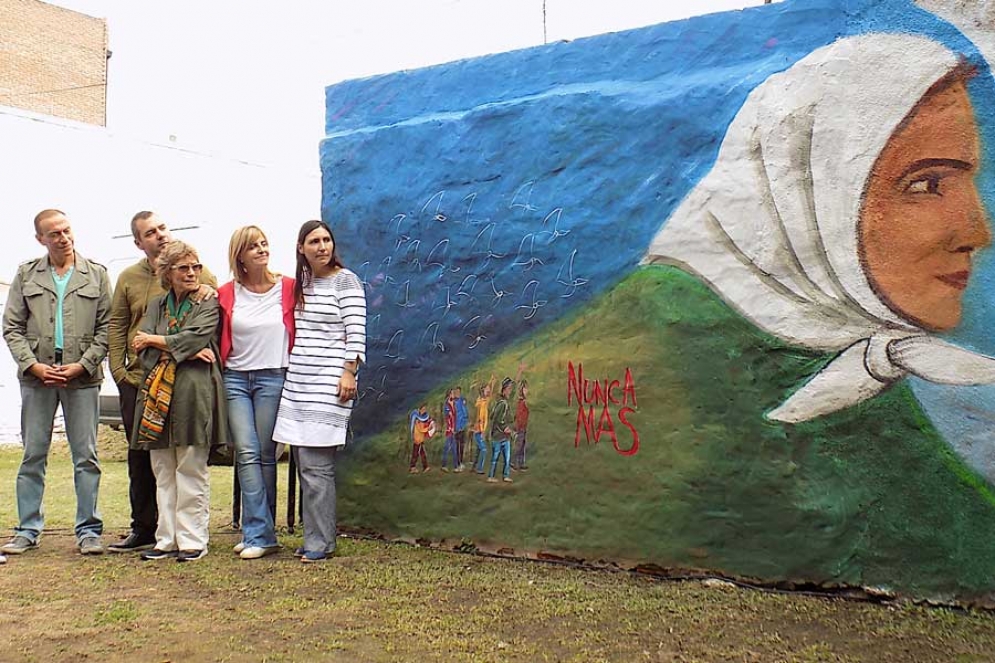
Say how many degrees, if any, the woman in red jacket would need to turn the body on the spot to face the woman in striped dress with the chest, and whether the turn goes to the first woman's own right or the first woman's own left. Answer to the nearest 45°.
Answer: approximately 45° to the first woman's own left

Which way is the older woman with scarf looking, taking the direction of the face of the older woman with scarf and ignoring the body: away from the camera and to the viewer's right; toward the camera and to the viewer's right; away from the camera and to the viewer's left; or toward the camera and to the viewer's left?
toward the camera and to the viewer's right

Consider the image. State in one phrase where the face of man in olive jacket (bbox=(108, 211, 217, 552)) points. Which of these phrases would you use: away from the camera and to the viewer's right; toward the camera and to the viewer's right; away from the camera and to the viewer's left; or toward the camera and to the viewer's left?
toward the camera and to the viewer's right

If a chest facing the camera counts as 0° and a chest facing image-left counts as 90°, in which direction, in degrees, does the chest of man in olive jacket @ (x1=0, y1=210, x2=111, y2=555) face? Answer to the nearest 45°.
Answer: approximately 0°

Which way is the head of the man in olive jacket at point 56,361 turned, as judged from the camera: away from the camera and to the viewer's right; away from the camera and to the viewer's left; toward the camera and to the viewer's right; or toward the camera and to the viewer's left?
toward the camera and to the viewer's right

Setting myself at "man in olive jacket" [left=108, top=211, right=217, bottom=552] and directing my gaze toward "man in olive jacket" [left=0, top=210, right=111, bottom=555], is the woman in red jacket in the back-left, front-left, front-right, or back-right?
back-left

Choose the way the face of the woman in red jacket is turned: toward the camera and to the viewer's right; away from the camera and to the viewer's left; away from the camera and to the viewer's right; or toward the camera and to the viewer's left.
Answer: toward the camera and to the viewer's right

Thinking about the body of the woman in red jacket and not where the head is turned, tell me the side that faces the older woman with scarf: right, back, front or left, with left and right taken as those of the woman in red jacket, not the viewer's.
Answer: right

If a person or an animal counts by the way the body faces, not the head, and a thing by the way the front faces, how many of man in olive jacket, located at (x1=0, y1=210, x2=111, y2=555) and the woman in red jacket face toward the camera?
2

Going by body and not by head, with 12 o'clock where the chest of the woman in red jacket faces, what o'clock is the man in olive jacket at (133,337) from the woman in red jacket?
The man in olive jacket is roughly at 4 o'clock from the woman in red jacket.
